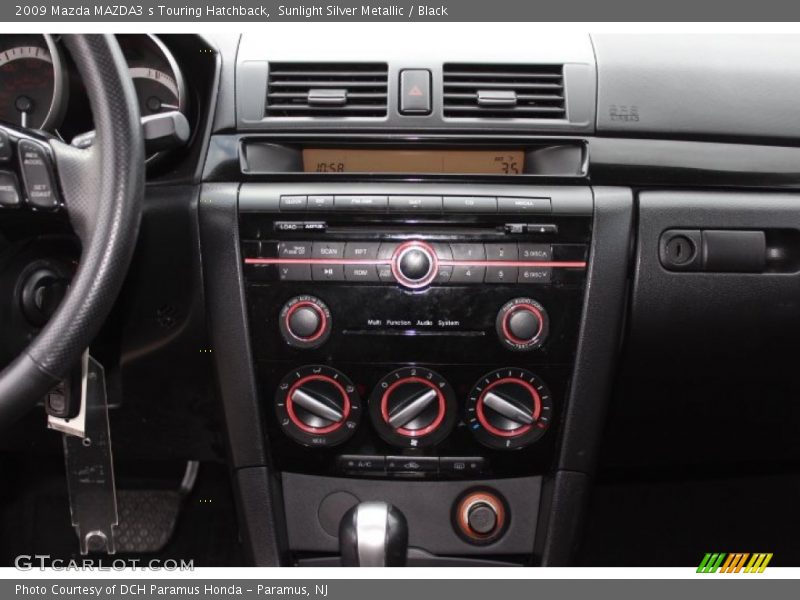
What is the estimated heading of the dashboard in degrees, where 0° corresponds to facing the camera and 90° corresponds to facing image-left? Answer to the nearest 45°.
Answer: approximately 0°

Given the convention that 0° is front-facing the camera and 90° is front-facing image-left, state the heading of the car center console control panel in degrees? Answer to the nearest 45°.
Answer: approximately 0°
